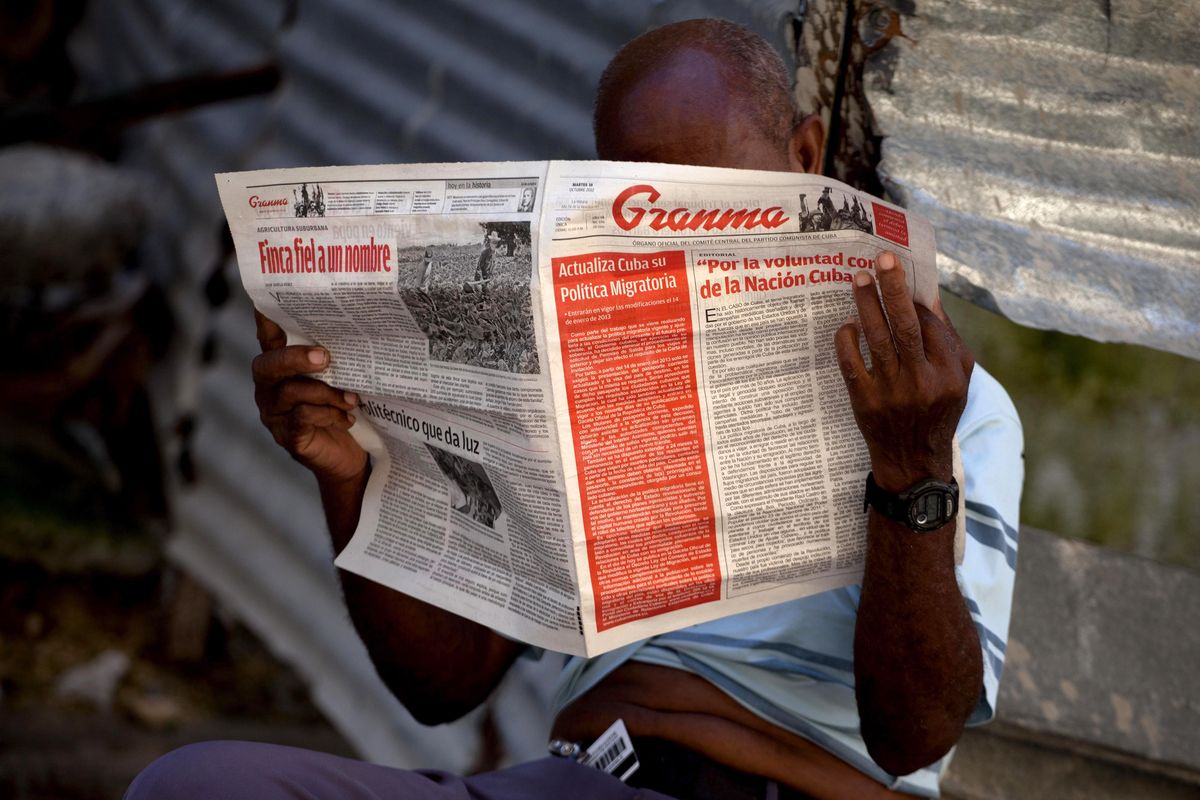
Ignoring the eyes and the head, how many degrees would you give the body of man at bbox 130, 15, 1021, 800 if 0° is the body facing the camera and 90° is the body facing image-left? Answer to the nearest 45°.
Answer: approximately 45°
